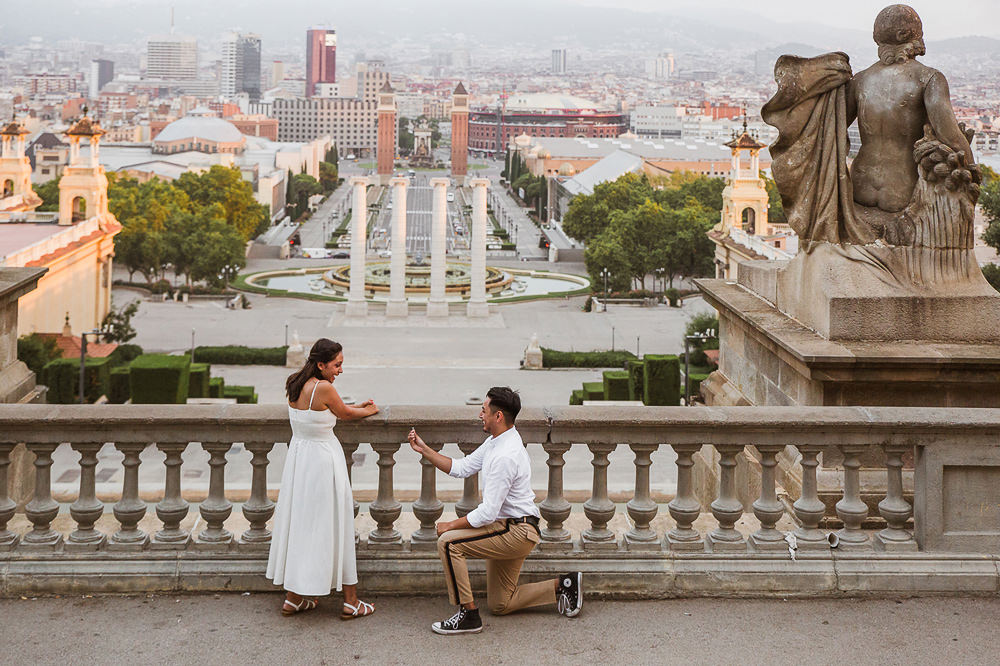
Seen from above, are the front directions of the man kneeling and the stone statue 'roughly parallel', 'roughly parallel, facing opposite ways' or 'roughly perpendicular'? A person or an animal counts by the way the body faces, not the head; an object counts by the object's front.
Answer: roughly perpendicular

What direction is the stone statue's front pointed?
away from the camera

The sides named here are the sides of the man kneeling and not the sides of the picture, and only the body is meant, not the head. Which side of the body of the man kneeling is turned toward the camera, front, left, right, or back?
left

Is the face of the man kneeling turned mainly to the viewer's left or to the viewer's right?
to the viewer's left

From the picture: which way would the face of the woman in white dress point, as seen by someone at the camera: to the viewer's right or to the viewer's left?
to the viewer's right

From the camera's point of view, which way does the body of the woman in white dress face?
to the viewer's right

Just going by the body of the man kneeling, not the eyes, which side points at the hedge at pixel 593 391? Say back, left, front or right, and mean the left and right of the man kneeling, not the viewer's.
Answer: right

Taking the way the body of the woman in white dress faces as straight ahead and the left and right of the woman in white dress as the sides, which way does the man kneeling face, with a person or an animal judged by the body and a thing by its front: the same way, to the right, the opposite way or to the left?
the opposite way

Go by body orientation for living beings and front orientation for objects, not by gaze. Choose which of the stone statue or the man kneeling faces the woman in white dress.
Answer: the man kneeling
